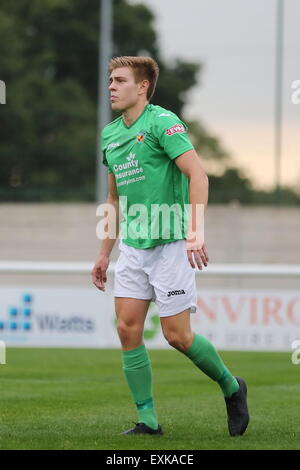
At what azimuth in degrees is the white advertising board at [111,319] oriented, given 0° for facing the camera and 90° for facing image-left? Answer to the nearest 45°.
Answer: approximately 0°
